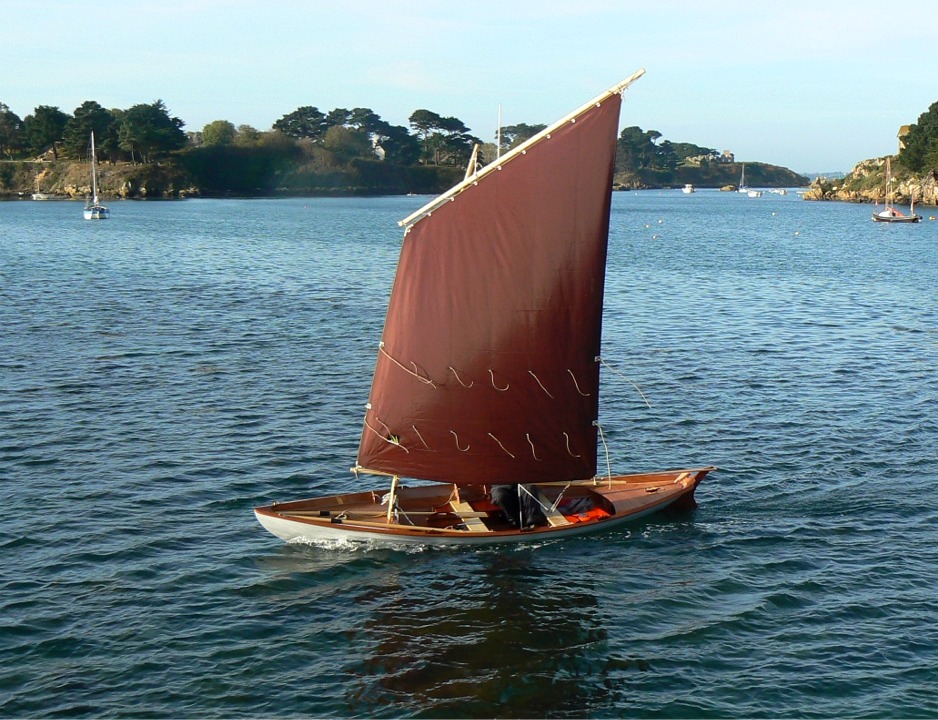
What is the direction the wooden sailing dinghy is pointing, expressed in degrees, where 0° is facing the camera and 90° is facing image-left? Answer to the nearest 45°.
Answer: approximately 90°
